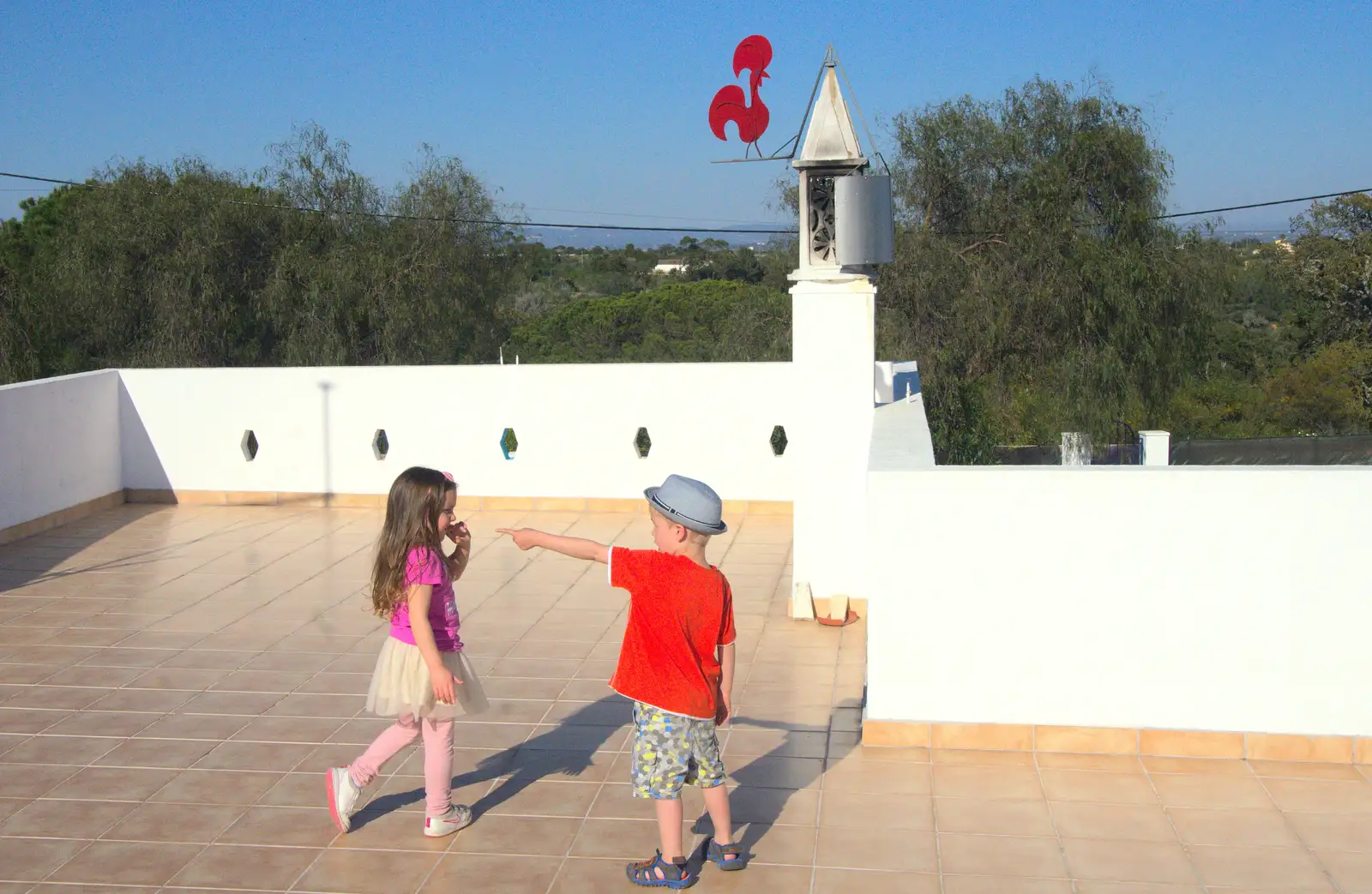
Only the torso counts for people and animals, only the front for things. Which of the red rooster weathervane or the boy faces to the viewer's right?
the red rooster weathervane

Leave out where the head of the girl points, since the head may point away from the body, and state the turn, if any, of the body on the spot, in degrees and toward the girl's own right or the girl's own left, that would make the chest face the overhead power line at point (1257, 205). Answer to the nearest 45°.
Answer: approximately 45° to the girl's own left

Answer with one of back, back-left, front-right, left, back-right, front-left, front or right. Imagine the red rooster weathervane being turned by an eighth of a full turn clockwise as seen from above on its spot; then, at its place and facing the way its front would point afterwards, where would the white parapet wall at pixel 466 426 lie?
back

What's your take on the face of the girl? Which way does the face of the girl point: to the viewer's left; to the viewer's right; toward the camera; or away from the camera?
to the viewer's right

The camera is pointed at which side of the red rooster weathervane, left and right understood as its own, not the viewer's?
right

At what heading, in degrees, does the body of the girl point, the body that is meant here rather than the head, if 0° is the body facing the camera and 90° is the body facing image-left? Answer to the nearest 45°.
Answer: approximately 270°

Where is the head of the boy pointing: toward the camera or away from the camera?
away from the camera

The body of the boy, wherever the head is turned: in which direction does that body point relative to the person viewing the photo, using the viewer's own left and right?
facing away from the viewer and to the left of the viewer

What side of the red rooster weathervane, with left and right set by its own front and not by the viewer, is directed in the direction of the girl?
right

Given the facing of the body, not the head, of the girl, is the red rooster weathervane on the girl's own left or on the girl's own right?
on the girl's own left

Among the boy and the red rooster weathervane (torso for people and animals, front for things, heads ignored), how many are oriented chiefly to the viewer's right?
1
